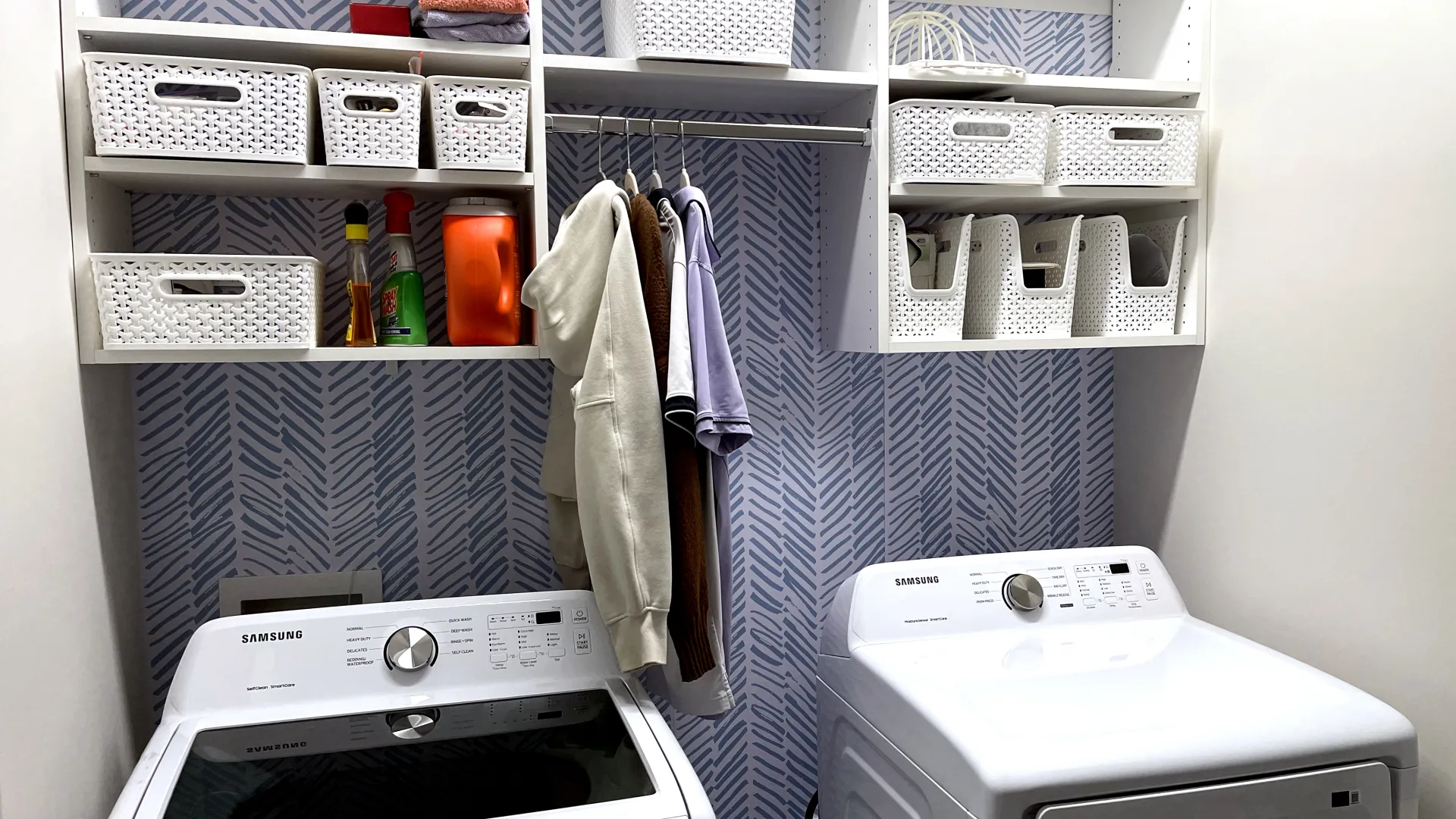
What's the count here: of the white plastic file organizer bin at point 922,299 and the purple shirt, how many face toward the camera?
1

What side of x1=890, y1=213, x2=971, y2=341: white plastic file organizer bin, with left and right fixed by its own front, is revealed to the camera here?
front

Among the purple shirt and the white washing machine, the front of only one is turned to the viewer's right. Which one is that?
the purple shirt

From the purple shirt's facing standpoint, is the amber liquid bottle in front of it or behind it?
behind

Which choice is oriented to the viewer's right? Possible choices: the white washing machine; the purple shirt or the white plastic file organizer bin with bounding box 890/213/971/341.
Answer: the purple shirt

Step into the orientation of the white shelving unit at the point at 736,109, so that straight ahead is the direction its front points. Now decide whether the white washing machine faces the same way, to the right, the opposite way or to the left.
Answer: the same way

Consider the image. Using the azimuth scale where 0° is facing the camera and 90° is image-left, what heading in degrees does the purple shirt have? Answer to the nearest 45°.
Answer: approximately 270°

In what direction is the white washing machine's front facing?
toward the camera
